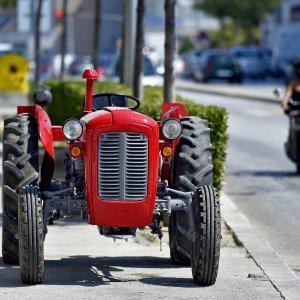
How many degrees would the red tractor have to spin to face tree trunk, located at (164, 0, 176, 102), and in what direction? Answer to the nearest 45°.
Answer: approximately 180°

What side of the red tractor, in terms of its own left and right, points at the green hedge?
back

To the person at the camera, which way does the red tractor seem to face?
facing the viewer

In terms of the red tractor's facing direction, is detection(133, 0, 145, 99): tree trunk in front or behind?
behind

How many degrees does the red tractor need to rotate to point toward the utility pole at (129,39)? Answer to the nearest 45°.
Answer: approximately 180°

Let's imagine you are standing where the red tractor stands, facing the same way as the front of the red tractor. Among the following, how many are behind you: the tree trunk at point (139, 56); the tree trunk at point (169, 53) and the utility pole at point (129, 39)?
3
